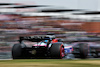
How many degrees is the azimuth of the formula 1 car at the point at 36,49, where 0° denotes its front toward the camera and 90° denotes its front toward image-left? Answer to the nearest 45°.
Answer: approximately 225°
